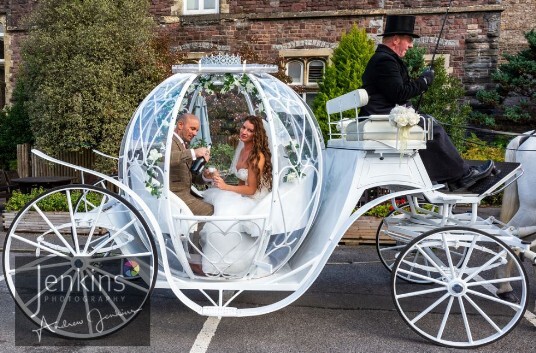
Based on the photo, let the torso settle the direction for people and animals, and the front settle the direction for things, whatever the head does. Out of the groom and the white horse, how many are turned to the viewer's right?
2

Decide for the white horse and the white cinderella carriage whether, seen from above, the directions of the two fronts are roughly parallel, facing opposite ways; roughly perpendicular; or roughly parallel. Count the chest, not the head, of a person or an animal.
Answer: roughly parallel

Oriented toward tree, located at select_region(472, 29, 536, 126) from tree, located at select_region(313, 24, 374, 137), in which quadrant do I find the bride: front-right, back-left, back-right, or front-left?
back-right

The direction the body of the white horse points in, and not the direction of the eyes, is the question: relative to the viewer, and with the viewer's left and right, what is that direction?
facing to the right of the viewer

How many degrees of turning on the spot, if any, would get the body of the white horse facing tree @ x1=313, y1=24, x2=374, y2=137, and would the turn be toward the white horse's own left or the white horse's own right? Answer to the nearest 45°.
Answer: approximately 135° to the white horse's own left

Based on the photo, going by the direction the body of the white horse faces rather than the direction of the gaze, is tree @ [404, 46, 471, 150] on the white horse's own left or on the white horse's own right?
on the white horse's own left

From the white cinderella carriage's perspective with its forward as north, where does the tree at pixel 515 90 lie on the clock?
The tree is roughly at 10 o'clock from the white cinderella carriage.

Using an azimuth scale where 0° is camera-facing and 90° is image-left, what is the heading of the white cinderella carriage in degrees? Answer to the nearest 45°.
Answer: approximately 270°

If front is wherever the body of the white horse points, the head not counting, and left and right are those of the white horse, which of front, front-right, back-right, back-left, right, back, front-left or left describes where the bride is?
back-right

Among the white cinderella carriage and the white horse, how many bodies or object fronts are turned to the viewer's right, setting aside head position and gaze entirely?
2

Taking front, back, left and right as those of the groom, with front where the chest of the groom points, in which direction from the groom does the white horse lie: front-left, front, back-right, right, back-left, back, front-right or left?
front

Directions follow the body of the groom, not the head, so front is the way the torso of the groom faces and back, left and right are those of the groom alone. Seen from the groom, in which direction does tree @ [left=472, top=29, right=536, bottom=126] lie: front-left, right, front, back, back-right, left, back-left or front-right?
front-left

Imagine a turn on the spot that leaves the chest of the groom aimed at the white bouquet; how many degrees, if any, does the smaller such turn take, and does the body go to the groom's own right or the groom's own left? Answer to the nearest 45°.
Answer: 0° — they already face it

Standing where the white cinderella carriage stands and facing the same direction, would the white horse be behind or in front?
in front

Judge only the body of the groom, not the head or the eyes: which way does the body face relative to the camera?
to the viewer's right

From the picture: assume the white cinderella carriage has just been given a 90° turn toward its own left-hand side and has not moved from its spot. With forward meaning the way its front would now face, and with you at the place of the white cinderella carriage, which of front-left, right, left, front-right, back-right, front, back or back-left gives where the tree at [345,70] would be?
front
